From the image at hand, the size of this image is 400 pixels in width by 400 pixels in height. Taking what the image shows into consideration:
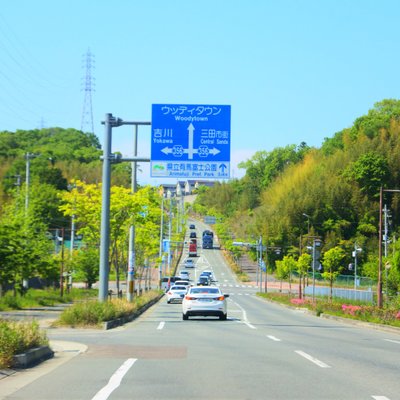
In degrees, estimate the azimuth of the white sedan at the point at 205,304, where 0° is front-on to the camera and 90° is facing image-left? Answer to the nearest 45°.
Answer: approximately 180°

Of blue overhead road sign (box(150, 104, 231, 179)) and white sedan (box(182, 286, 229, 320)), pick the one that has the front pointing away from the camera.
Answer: the white sedan

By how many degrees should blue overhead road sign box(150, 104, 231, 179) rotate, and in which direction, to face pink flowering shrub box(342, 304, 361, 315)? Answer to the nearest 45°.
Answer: approximately 135° to its left

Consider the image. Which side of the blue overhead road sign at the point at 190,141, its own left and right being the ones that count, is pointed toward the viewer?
front

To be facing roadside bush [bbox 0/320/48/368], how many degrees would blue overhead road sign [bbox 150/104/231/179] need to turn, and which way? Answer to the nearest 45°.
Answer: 0° — it already faces it

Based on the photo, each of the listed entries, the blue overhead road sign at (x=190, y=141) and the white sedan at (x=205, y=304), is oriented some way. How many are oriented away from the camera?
1

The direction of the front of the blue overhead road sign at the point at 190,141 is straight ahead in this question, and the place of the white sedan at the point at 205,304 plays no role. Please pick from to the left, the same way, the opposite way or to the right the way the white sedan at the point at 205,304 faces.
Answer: the opposite way

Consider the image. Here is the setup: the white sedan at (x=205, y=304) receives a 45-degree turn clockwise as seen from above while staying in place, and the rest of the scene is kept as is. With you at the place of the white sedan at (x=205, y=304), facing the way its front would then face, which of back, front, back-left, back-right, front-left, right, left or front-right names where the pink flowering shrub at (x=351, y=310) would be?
front
